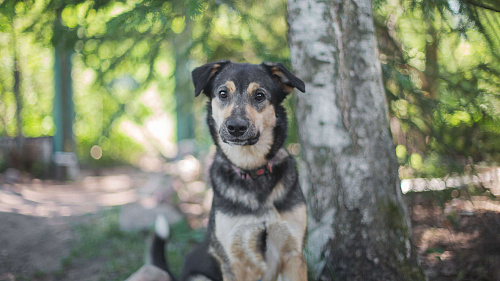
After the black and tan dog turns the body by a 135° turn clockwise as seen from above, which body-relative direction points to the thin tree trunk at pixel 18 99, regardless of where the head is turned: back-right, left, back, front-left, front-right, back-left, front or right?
front

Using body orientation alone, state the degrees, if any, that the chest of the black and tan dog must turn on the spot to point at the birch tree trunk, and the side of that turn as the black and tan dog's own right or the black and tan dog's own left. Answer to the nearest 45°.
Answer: approximately 90° to the black and tan dog's own left

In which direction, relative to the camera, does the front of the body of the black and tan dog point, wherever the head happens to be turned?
toward the camera
